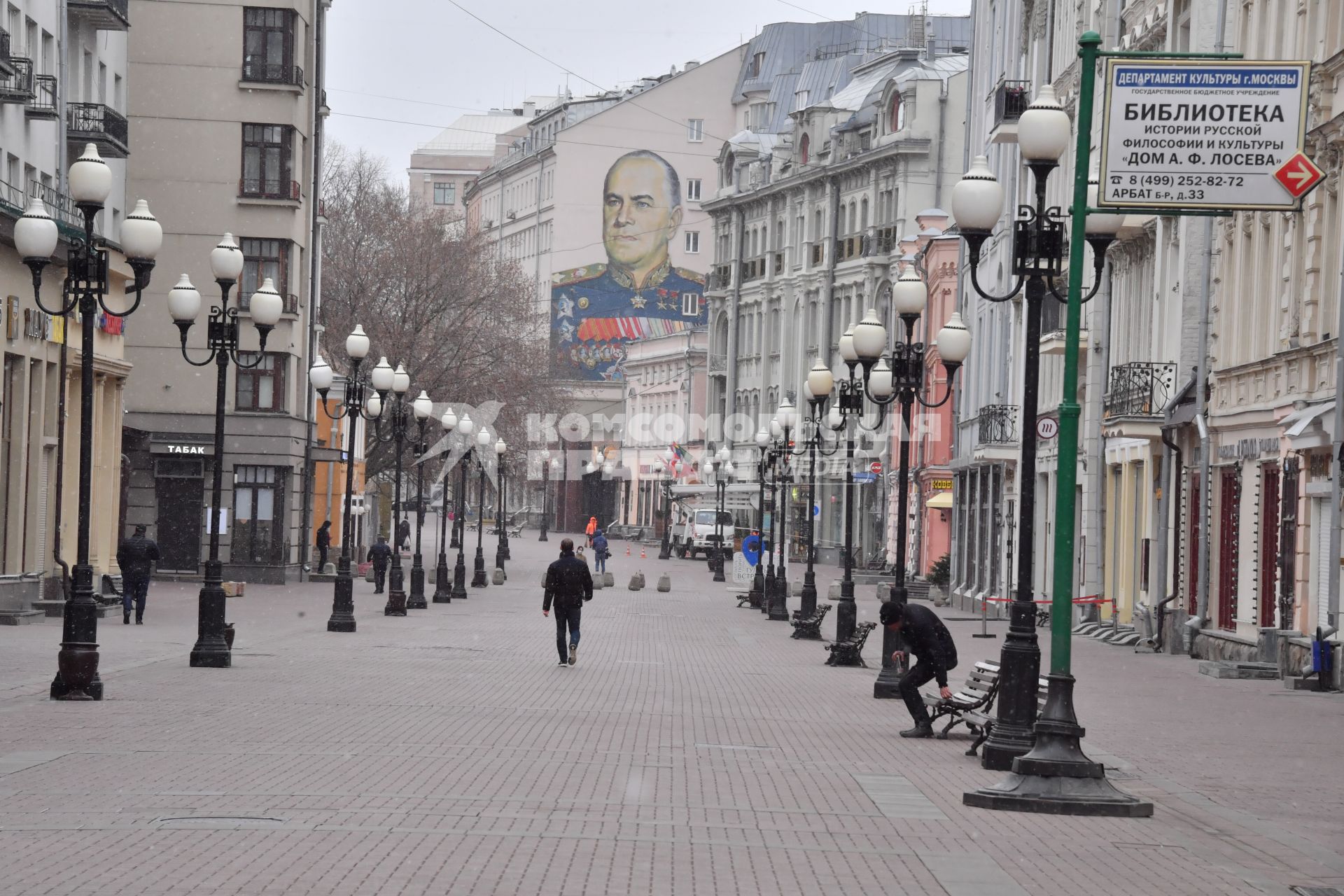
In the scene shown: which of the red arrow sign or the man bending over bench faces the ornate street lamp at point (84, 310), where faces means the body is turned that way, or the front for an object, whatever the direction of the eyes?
the man bending over bench

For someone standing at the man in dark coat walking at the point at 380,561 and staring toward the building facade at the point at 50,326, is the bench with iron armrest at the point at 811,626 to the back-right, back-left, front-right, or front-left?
front-left

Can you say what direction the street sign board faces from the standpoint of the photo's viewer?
facing the viewer

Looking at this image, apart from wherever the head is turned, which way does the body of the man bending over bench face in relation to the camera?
to the viewer's left

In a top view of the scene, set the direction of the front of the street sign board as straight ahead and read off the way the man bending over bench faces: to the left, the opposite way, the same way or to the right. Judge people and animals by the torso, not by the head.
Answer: to the right

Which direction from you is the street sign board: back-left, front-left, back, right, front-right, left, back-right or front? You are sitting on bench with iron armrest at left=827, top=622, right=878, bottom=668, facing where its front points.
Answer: left

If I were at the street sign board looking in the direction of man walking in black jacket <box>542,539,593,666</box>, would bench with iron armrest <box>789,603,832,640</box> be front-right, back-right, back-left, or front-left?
front-right

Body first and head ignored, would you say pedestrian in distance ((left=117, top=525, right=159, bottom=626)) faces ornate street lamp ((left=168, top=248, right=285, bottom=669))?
no

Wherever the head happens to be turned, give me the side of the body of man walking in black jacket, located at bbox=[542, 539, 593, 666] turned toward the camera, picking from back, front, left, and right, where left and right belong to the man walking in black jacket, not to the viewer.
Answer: back

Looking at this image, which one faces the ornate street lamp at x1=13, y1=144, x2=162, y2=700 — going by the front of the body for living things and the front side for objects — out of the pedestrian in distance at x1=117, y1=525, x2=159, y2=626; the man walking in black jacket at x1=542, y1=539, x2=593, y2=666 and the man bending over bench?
the man bending over bench

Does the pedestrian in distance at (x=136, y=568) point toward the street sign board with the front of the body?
no

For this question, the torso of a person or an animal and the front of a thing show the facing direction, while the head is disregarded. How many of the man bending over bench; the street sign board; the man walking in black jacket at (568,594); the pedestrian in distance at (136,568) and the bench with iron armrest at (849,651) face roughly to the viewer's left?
2

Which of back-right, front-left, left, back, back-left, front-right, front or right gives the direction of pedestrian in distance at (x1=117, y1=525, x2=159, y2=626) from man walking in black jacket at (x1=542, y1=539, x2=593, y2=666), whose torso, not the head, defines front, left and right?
front-left

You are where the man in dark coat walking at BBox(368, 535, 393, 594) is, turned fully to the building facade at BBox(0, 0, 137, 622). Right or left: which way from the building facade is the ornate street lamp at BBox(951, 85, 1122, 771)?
left

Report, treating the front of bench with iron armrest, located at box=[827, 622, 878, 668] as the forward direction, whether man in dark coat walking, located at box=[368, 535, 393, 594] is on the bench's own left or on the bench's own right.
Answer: on the bench's own right

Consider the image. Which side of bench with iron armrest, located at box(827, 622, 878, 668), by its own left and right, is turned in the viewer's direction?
left
